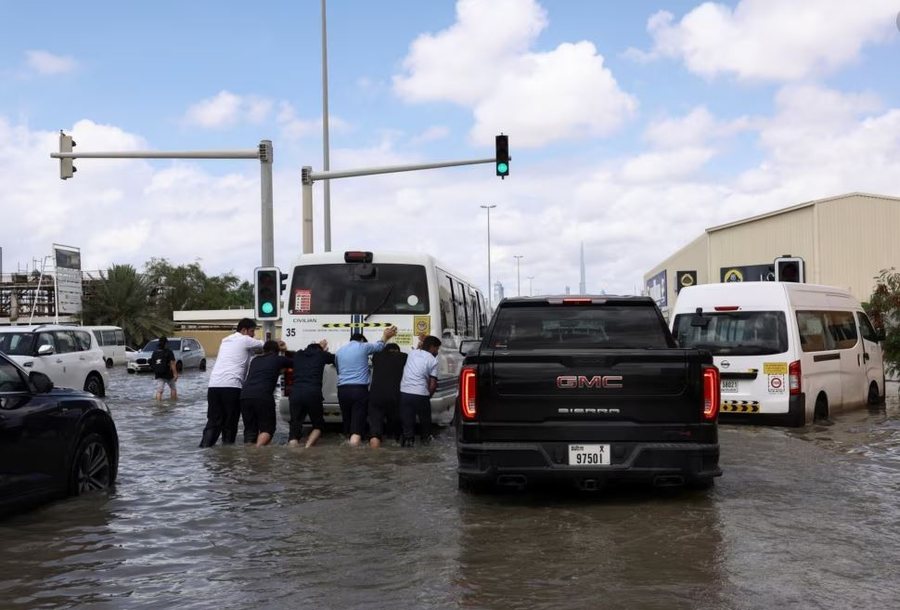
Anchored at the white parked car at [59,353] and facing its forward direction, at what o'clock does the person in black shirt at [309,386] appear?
The person in black shirt is roughly at 10 o'clock from the white parked car.

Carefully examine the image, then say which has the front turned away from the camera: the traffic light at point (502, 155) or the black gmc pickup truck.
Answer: the black gmc pickup truck

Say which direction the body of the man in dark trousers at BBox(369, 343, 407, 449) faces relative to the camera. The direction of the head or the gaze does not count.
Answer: away from the camera

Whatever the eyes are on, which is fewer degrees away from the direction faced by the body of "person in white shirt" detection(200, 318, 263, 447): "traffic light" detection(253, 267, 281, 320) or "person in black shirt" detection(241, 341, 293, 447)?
the traffic light

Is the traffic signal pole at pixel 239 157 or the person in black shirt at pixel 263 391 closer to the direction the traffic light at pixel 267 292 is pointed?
the person in black shirt

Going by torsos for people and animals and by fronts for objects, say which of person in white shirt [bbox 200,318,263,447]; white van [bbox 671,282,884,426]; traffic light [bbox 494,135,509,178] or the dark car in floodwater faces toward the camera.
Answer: the traffic light

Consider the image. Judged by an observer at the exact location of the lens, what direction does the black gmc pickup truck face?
facing away from the viewer

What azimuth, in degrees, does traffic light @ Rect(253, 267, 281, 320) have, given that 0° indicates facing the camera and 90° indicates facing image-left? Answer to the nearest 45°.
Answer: approximately 0°

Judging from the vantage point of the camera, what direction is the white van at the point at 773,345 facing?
facing away from the viewer and to the right of the viewer

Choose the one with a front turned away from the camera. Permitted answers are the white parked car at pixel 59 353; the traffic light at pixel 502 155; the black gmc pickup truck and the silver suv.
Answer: the black gmc pickup truck

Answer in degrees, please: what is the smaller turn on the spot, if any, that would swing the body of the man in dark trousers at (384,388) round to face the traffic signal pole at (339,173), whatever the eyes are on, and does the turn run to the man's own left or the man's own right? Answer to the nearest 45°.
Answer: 0° — they already face it
